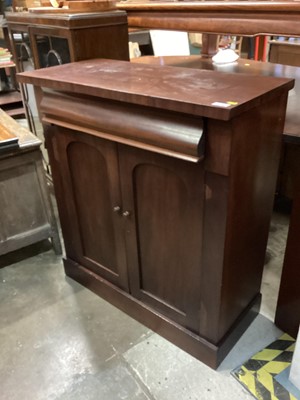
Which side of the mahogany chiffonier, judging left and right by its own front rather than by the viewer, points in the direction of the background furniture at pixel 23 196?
right

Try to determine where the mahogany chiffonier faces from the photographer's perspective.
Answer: facing the viewer and to the left of the viewer

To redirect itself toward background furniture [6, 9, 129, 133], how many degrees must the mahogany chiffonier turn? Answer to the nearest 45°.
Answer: approximately 90° to its right
